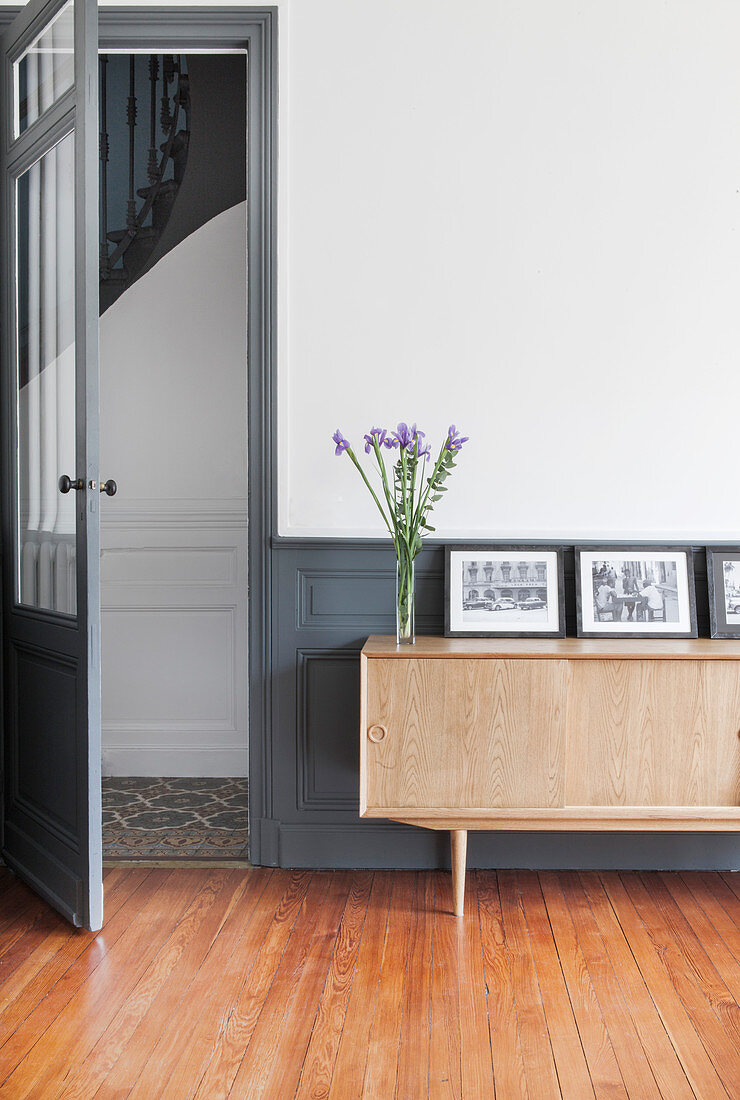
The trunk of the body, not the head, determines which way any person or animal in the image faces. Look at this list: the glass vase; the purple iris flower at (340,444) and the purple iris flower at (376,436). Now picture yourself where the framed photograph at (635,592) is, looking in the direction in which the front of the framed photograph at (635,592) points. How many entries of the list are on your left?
0

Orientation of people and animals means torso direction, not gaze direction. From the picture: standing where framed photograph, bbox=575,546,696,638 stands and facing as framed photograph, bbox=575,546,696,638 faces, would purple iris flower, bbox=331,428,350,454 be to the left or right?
on its right

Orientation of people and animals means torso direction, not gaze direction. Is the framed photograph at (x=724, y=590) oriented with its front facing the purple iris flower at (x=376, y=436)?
no

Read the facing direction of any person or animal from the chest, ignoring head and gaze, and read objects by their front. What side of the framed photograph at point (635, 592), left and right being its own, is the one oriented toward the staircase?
right

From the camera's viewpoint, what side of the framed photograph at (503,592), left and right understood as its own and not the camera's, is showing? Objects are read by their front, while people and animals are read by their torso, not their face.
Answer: front

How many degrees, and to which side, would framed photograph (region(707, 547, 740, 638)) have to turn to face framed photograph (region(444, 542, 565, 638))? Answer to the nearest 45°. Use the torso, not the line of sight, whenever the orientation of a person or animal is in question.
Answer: approximately 90° to its right

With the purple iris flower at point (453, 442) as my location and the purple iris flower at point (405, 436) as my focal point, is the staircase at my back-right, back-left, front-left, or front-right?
front-right

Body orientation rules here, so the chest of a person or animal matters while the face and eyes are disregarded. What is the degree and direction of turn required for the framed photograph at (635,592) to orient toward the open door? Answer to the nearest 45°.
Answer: approximately 45° to its right

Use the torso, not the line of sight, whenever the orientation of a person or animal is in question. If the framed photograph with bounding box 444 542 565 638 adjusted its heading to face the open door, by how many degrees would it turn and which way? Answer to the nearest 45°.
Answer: approximately 90° to its right

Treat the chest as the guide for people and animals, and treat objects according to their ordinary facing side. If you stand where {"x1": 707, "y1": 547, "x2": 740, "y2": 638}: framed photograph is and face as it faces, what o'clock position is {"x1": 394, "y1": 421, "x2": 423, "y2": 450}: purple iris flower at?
The purple iris flower is roughly at 2 o'clock from the framed photograph.

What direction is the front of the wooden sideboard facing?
toward the camera

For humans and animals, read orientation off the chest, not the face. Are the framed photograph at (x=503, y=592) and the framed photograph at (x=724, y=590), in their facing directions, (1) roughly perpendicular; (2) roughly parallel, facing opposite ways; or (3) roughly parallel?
roughly parallel
